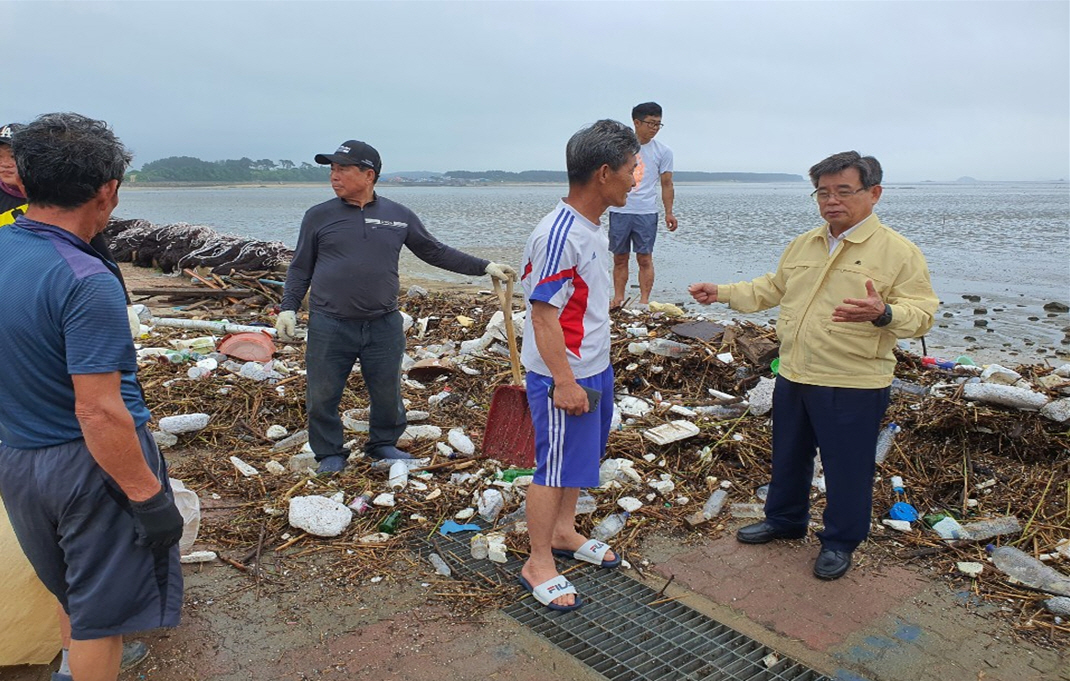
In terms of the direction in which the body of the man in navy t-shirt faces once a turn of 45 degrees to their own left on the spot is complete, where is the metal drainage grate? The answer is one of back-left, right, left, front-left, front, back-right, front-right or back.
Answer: right

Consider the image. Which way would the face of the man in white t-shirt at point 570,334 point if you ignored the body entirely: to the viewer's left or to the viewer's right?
to the viewer's right

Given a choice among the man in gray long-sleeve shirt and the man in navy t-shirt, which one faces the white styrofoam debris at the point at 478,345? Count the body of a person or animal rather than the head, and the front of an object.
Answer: the man in navy t-shirt

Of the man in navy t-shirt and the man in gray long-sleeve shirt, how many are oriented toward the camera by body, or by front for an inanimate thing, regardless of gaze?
1

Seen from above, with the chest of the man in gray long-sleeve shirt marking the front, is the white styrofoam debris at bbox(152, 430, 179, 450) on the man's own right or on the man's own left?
on the man's own right

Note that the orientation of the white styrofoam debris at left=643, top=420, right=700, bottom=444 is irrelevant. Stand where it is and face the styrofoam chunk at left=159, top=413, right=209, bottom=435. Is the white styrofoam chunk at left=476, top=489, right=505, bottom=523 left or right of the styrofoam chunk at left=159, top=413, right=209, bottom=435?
left

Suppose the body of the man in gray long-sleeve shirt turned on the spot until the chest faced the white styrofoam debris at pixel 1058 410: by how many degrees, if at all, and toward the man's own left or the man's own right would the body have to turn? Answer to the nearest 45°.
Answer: approximately 90° to the man's own left

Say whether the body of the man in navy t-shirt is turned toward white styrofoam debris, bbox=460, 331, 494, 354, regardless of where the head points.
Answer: yes

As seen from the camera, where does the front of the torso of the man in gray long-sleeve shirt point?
toward the camera

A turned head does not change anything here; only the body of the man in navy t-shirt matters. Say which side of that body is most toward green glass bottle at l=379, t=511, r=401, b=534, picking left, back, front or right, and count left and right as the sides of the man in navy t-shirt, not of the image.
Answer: front

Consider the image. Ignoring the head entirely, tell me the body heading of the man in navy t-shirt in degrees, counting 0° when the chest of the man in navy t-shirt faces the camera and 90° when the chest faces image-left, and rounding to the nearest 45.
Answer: approximately 225°

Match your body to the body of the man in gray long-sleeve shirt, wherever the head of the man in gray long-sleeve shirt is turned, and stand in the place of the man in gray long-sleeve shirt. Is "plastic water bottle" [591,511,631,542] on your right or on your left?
on your left

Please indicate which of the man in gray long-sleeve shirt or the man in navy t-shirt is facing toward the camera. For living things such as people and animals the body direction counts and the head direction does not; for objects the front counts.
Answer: the man in gray long-sleeve shirt

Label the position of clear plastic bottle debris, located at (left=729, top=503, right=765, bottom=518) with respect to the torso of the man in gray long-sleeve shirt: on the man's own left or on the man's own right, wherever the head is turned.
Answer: on the man's own left

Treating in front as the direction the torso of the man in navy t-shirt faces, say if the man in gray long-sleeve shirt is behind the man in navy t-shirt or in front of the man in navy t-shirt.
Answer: in front

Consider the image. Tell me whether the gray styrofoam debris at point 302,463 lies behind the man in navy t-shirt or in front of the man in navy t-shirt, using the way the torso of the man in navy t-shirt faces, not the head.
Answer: in front
